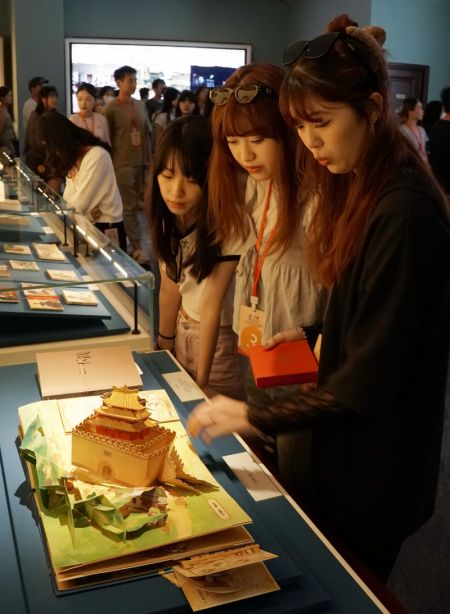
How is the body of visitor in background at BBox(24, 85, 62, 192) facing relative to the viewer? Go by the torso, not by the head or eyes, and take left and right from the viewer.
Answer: facing the viewer and to the right of the viewer

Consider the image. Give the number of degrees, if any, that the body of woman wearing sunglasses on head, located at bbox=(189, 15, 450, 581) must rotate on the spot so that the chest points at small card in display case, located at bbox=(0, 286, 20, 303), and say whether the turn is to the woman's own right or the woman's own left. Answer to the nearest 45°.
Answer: approximately 45° to the woman's own right

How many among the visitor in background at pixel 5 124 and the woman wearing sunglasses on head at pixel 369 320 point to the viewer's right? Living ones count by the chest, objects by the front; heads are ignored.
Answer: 1

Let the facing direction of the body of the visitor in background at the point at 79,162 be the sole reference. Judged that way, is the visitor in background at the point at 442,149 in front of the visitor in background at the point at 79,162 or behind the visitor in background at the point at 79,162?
behind

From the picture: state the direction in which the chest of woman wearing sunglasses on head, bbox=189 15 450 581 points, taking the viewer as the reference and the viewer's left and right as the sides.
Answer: facing to the left of the viewer

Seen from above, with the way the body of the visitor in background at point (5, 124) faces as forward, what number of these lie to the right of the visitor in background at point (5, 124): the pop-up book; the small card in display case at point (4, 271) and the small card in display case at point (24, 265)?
3

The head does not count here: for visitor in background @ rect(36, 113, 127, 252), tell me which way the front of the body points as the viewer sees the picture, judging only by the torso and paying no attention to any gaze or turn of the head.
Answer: to the viewer's left

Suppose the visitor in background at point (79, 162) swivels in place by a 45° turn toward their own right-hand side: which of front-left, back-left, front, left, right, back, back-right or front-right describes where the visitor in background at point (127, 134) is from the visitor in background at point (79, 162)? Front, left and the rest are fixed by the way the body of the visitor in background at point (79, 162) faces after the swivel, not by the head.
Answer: front-right

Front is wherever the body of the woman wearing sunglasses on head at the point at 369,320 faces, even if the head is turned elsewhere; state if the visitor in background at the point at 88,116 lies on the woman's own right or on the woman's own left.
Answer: on the woman's own right

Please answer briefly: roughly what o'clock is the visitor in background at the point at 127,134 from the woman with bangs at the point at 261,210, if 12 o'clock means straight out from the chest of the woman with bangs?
The visitor in background is roughly at 4 o'clock from the woman with bangs.

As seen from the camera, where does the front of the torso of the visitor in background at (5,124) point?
to the viewer's right

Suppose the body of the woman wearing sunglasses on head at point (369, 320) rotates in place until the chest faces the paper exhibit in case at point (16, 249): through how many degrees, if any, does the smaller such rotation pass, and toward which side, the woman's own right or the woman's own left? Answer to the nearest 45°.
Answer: approximately 45° to the woman's own right
